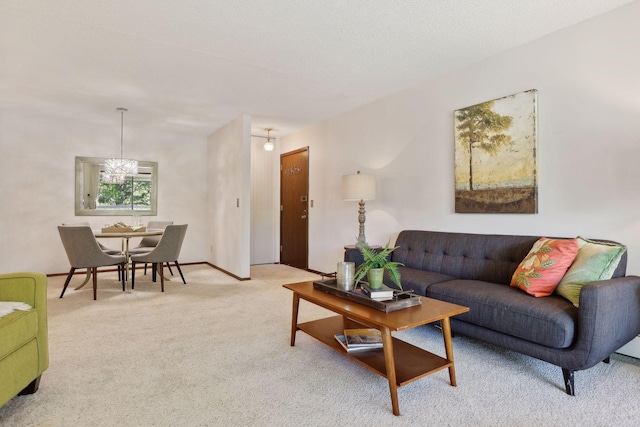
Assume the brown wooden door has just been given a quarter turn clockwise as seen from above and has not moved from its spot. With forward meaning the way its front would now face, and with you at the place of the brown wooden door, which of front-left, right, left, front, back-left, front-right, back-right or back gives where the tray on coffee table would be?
back-left

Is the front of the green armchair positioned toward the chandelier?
no

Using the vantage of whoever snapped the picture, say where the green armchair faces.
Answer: facing the viewer and to the right of the viewer

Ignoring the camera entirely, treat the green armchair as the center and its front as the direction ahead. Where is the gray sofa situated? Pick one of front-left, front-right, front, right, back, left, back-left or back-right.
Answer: front

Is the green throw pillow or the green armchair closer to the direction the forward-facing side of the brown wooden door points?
the green armchair

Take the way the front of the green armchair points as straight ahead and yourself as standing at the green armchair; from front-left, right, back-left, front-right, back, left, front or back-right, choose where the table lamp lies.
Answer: front-left

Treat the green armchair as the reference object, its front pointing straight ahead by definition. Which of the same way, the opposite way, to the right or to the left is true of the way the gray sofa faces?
the opposite way

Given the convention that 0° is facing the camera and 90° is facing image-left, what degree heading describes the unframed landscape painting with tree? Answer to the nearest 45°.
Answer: approximately 45°

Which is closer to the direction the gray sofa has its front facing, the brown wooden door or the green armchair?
the green armchair

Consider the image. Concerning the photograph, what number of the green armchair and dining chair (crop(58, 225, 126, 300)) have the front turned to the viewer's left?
0

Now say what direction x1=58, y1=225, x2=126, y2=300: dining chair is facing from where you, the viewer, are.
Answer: facing away from the viewer and to the right of the viewer

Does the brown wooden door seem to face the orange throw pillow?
no

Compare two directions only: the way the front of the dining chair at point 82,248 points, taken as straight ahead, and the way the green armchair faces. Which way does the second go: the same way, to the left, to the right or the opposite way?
to the right

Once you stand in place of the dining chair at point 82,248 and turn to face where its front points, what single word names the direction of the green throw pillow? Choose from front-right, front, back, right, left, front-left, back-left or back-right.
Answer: right

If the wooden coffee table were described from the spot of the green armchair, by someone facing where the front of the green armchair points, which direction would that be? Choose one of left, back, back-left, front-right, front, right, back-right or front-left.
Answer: front

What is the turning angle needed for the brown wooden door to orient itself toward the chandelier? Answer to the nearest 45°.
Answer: approximately 45° to its right

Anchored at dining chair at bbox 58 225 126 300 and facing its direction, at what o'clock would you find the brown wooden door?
The brown wooden door is roughly at 1 o'clock from the dining chair.

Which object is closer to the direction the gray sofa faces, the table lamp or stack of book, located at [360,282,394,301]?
the stack of book
